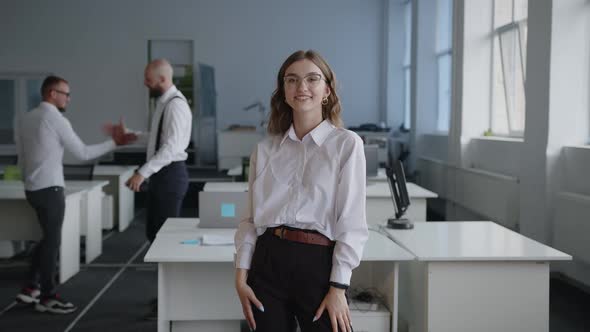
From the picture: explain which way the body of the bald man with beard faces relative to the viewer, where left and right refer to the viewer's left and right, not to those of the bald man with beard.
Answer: facing to the left of the viewer

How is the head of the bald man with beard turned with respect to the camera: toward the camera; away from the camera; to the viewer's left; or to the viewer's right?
to the viewer's left

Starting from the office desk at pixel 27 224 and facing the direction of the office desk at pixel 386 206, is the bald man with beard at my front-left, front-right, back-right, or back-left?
front-right

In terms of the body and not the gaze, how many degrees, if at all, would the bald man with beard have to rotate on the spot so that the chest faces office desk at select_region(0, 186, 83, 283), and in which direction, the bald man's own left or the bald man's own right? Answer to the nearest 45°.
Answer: approximately 45° to the bald man's own right

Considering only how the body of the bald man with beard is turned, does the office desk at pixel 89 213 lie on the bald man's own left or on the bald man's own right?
on the bald man's own right

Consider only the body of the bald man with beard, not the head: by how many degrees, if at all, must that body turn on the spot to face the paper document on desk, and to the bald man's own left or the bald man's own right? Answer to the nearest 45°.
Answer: approximately 90° to the bald man's own left

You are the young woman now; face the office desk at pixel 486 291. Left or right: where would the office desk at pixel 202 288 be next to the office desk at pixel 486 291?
left

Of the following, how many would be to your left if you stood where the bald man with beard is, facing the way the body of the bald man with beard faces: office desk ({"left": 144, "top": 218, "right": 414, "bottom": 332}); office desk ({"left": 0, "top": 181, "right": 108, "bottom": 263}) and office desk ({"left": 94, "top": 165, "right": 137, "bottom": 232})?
1

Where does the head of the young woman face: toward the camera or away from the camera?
toward the camera

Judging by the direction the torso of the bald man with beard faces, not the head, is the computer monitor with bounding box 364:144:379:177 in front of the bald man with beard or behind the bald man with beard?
behind

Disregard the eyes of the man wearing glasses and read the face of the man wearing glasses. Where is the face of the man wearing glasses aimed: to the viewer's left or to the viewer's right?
to the viewer's right

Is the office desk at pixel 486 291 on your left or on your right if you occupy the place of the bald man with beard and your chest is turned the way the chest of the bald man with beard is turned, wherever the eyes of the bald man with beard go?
on your left

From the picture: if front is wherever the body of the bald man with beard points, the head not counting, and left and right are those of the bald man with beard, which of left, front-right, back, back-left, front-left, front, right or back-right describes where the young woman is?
left
